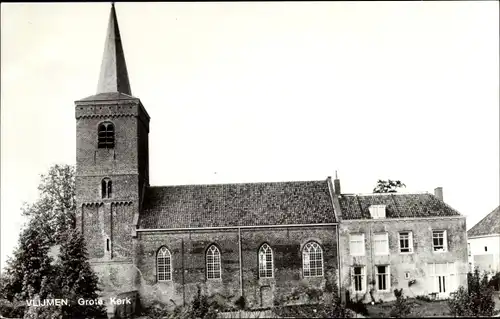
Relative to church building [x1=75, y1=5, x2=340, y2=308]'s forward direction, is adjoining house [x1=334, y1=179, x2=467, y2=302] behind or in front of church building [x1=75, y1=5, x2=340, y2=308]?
behind

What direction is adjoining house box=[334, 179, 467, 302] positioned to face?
toward the camera

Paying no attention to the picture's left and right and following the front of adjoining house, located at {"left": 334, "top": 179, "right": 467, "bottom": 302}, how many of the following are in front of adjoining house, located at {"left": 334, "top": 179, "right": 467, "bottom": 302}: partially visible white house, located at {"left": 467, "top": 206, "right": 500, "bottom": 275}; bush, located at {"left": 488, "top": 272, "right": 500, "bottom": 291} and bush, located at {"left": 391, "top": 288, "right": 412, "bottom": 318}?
1

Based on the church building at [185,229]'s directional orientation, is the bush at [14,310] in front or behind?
in front

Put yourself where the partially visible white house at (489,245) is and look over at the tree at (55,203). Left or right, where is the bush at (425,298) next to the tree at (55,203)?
left

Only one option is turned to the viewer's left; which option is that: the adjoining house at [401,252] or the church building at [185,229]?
the church building

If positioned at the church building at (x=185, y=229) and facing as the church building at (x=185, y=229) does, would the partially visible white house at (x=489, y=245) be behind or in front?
behind

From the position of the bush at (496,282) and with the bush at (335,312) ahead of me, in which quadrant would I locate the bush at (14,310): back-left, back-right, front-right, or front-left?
front-right

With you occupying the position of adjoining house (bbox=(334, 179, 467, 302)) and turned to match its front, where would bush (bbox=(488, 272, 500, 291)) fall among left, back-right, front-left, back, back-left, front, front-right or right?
back-left

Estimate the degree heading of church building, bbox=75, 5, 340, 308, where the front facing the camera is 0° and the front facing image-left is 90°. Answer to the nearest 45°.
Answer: approximately 90°

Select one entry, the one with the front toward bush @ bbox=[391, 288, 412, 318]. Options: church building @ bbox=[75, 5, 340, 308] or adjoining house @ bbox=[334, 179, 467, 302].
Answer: the adjoining house

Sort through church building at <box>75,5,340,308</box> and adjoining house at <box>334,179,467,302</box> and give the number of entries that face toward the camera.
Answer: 1

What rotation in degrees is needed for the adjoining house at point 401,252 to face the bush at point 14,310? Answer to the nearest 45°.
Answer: approximately 45° to its right

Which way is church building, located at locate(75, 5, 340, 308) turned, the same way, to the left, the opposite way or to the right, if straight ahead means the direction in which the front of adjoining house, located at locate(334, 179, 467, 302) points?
to the right
